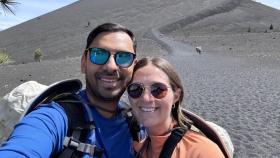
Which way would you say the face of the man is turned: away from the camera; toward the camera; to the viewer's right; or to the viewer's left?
toward the camera

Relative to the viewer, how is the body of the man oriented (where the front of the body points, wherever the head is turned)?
toward the camera

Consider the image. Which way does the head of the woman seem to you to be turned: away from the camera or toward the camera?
toward the camera
